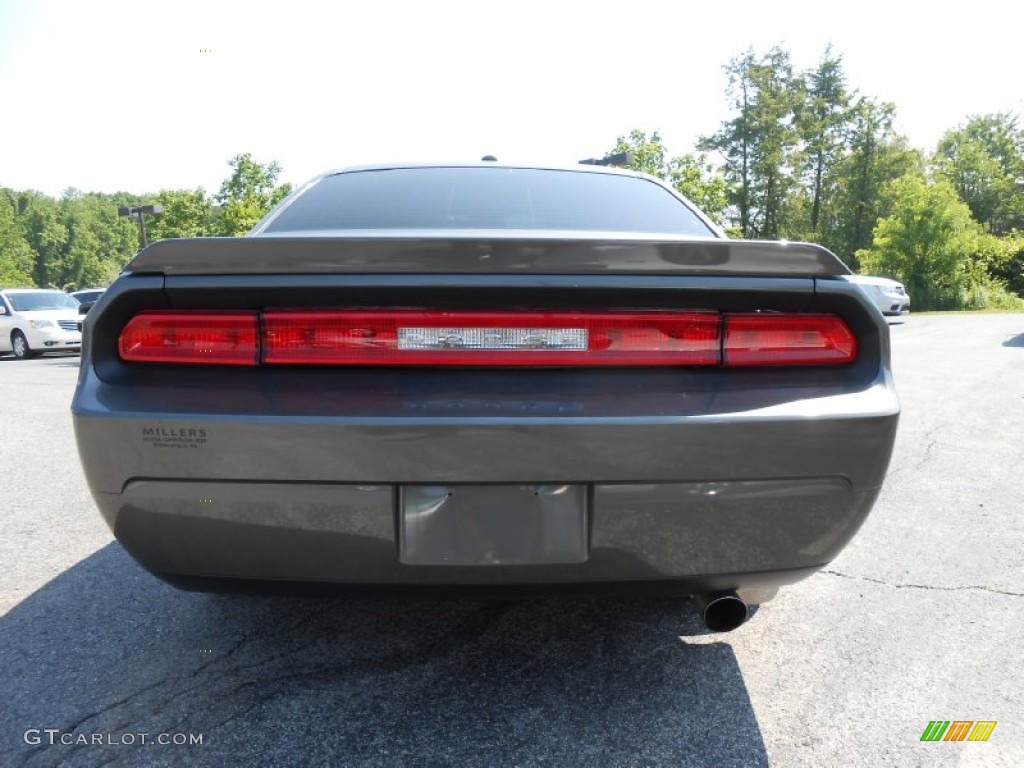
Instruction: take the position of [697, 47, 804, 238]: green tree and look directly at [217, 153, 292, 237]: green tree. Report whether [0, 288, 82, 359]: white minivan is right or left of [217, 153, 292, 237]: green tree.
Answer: left

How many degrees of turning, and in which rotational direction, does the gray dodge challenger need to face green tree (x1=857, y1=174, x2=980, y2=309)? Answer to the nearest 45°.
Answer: approximately 45° to its right

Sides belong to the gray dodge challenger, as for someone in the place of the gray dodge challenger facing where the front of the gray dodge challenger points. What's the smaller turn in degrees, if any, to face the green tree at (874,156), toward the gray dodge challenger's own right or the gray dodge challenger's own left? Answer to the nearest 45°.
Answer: approximately 45° to the gray dodge challenger's own right

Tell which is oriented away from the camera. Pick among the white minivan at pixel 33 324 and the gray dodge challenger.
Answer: the gray dodge challenger

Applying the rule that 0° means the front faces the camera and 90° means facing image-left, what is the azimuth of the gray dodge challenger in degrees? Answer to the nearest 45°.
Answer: approximately 180°

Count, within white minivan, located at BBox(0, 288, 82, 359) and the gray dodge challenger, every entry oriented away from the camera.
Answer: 1

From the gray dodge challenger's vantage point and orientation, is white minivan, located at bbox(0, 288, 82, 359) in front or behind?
in front

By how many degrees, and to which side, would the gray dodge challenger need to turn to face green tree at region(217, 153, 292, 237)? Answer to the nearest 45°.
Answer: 0° — it already faces it
